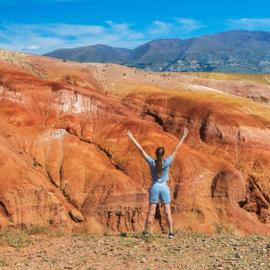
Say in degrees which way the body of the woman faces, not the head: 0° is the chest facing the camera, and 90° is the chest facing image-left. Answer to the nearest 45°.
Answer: approximately 180°
